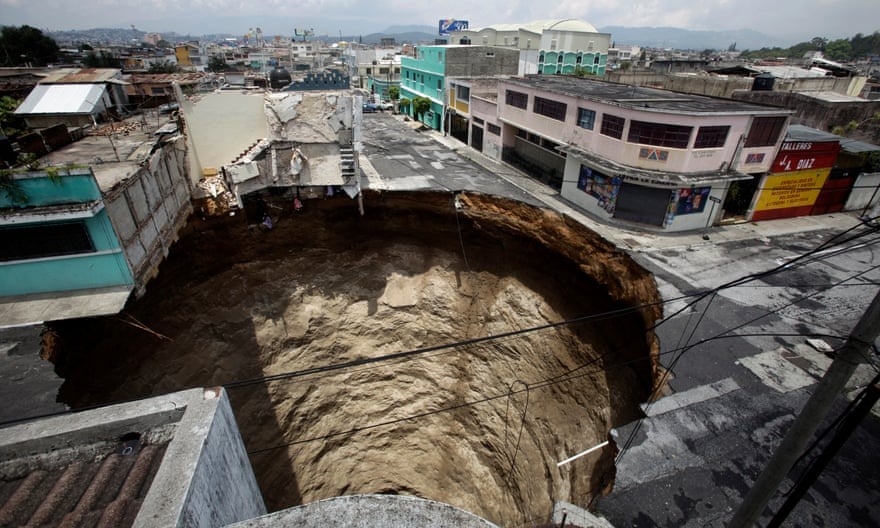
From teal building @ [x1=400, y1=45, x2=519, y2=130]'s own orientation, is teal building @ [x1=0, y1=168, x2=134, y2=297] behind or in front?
in front

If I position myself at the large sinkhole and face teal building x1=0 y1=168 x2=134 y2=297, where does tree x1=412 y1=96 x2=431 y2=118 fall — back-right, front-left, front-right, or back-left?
back-right

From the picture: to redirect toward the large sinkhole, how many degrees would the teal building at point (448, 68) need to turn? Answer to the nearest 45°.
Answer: approximately 45° to its left

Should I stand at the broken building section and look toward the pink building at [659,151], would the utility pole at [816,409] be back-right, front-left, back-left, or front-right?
front-right

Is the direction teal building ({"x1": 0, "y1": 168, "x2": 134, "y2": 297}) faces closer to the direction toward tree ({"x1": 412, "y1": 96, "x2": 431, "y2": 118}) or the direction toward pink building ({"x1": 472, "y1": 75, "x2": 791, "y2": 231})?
the pink building

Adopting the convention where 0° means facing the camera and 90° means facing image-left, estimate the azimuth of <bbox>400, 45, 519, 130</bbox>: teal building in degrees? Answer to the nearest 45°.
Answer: approximately 45°

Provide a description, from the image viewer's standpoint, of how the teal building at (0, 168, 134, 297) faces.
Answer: facing the viewer
